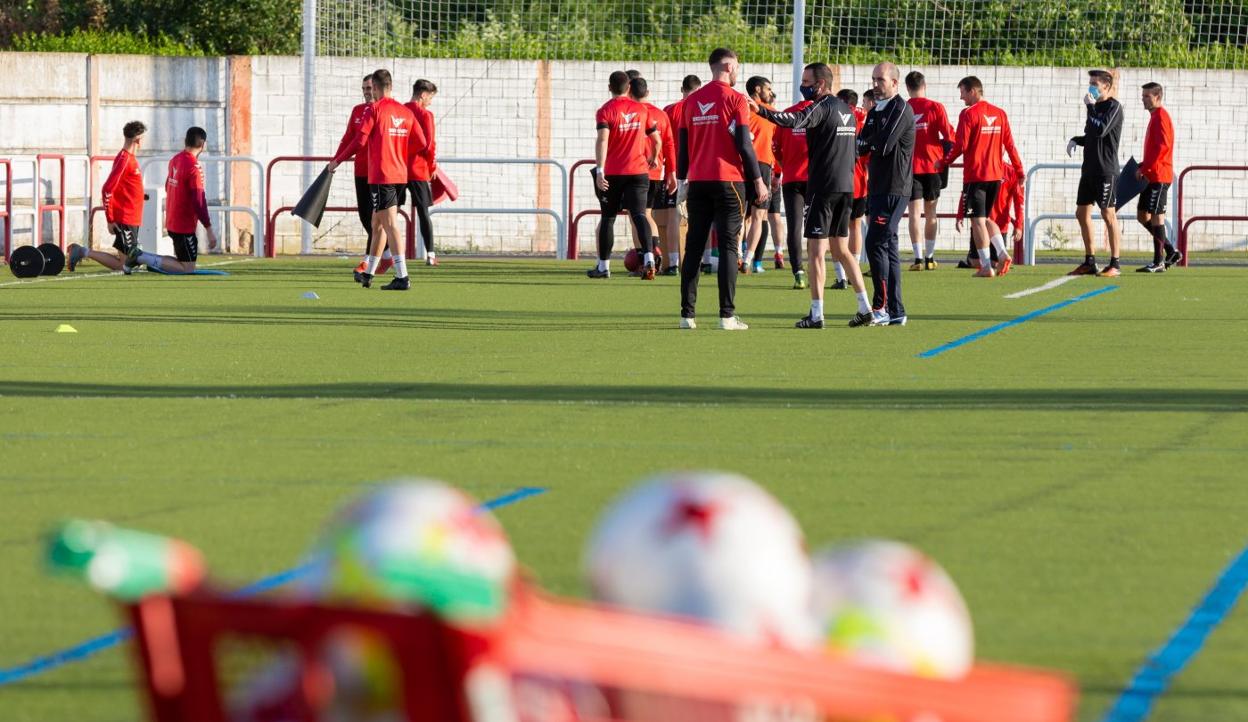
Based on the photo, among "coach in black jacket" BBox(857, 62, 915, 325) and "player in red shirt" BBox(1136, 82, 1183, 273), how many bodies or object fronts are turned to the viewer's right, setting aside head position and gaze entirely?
0

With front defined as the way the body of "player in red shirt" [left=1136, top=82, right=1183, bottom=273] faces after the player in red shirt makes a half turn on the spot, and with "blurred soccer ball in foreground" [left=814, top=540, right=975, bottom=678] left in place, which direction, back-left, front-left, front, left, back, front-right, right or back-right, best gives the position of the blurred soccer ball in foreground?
right

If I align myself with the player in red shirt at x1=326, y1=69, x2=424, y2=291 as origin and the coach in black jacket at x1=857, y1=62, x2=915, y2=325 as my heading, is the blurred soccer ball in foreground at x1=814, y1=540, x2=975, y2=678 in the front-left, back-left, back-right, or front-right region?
front-right

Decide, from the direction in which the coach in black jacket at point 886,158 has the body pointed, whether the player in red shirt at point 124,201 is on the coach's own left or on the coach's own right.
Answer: on the coach's own right

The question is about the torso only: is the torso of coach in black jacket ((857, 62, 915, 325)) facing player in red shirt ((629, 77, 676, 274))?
no

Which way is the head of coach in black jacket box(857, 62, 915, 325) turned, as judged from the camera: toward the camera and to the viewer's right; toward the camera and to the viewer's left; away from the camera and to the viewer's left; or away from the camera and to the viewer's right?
toward the camera and to the viewer's left

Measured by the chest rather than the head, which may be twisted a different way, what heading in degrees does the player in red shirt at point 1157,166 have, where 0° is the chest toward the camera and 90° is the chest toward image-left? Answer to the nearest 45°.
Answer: approximately 90°

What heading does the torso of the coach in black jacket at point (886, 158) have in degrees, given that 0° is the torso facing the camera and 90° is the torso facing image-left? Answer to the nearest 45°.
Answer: approximately 45°

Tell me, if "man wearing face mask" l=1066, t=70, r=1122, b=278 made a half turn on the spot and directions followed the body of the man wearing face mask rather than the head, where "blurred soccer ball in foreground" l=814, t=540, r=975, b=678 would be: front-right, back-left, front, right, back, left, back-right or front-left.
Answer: back-right

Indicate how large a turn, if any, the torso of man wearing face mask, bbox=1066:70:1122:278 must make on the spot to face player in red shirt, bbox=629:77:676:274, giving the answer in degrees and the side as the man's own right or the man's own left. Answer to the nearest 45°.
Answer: approximately 45° to the man's own right

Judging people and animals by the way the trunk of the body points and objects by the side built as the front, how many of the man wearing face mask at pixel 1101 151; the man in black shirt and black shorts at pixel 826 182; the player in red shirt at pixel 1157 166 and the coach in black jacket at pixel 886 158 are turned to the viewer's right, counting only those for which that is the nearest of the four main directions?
0
